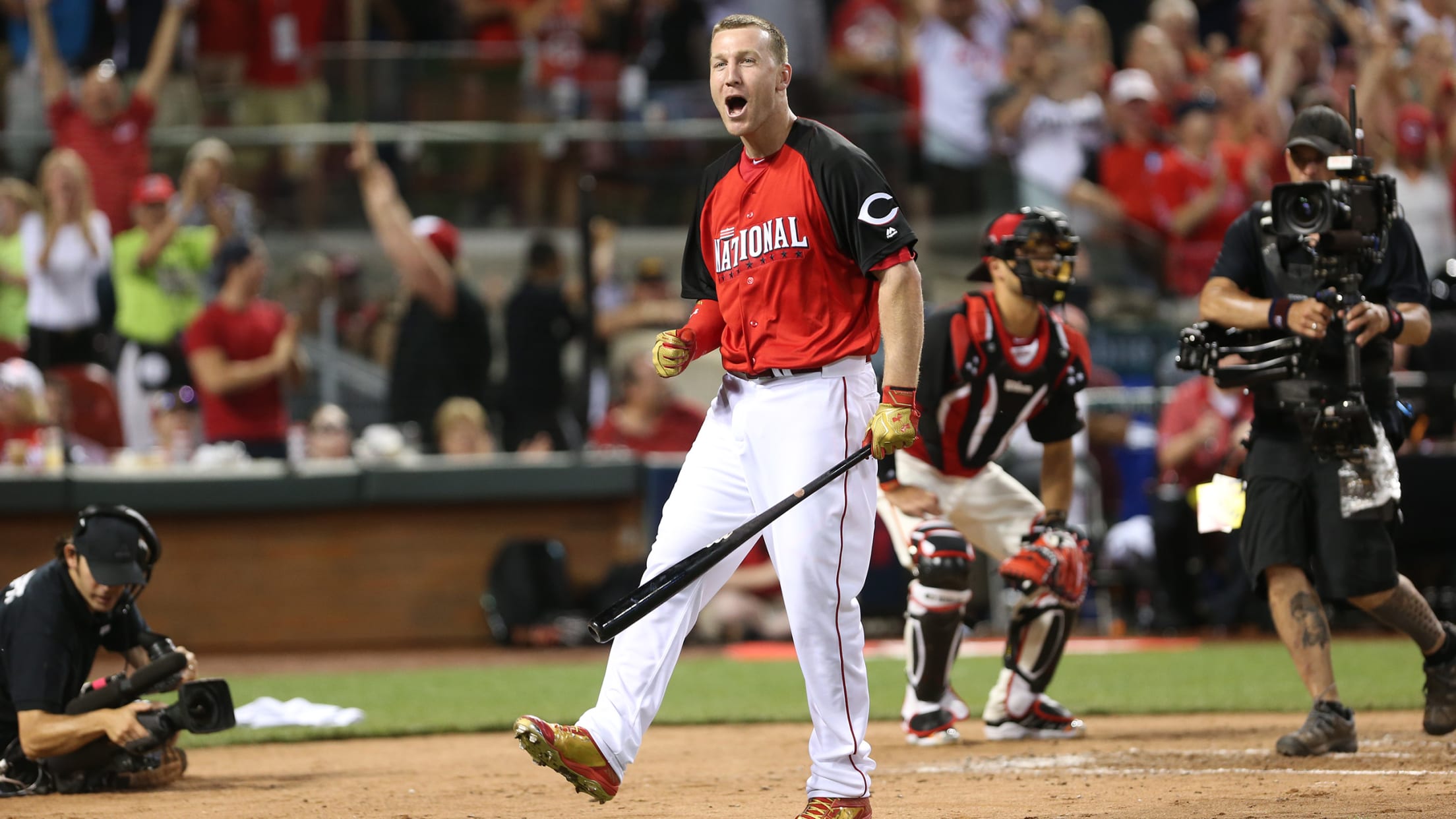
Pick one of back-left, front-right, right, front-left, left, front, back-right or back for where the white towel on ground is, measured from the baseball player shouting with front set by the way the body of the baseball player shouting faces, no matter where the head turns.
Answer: right

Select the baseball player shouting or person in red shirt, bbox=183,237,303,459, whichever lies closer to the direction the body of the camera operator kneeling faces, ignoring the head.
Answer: the baseball player shouting

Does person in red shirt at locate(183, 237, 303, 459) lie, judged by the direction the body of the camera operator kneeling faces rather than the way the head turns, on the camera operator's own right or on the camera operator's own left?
on the camera operator's own left

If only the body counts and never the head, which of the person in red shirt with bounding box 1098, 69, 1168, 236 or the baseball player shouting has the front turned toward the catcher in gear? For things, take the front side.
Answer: the person in red shirt

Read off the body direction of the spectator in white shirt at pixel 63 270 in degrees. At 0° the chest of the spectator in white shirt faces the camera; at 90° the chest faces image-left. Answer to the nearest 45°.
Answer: approximately 0°

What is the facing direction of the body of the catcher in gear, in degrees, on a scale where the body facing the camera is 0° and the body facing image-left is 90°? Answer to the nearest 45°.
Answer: approximately 315°

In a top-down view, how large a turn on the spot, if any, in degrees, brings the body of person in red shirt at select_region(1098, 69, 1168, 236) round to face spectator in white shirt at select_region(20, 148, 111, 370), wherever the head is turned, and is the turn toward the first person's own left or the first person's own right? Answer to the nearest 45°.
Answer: approximately 45° to the first person's own right

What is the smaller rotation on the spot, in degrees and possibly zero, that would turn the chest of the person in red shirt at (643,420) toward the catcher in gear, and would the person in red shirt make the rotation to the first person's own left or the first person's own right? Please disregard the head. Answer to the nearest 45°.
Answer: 0° — they already face them

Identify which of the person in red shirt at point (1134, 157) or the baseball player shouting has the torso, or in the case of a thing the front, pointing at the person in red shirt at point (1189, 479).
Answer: the person in red shirt at point (1134, 157)

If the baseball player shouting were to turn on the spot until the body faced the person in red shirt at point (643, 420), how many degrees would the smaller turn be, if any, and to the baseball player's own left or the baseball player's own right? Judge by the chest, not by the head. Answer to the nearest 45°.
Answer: approximately 135° to the baseball player's own right

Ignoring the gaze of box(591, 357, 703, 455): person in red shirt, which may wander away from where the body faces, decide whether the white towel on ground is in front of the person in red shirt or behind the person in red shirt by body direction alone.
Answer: in front

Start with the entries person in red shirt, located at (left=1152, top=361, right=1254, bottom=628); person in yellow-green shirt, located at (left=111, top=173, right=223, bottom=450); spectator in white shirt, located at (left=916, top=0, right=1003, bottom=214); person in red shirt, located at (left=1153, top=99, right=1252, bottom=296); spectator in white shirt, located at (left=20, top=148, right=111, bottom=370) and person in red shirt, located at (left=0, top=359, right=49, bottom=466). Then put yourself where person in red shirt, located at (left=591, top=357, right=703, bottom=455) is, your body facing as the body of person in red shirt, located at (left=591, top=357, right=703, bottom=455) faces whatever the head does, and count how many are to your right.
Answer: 3

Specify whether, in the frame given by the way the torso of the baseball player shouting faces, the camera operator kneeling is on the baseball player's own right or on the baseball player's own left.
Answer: on the baseball player's own right
